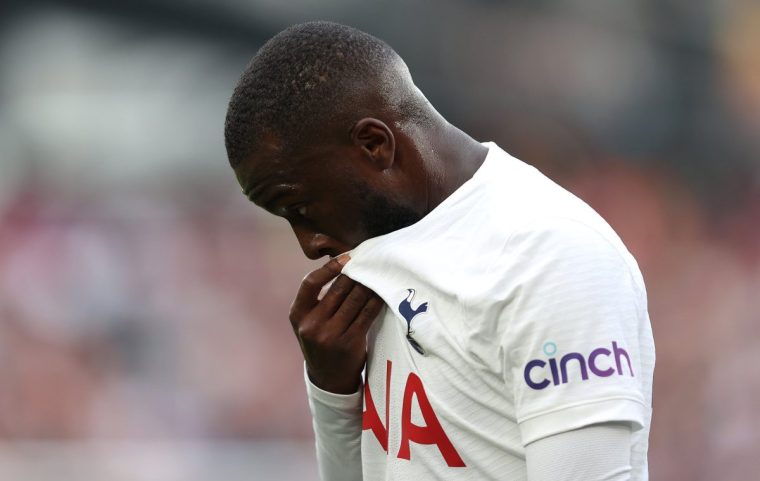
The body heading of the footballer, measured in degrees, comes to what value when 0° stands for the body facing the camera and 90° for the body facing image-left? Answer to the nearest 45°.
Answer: approximately 45°
